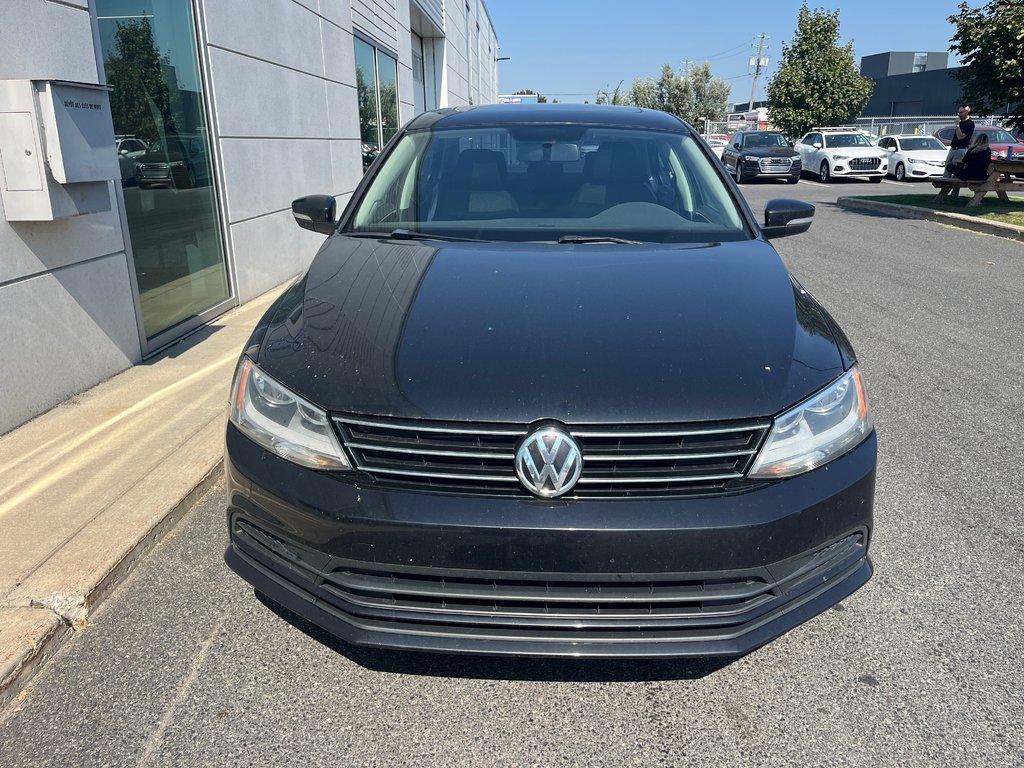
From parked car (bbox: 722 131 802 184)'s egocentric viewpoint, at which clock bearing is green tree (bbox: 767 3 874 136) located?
The green tree is roughly at 8 o'clock from the parked car.

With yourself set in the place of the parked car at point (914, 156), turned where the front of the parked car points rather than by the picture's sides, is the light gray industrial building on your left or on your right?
on your right

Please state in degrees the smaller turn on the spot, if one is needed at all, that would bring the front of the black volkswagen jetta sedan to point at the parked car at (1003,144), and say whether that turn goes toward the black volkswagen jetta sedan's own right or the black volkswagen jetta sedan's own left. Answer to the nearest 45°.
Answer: approximately 135° to the black volkswagen jetta sedan's own left

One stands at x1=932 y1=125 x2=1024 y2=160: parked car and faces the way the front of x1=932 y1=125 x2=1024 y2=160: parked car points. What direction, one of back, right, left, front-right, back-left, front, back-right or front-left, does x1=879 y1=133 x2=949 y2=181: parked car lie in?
right

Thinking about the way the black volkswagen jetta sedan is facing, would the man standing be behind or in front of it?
behind

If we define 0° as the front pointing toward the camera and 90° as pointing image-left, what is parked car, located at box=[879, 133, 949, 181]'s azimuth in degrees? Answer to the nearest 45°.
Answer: approximately 315°

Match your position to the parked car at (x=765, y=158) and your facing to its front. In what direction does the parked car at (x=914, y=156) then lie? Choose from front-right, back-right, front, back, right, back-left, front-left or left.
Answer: front-left

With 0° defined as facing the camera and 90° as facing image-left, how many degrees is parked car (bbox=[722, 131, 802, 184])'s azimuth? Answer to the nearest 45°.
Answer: approximately 315°

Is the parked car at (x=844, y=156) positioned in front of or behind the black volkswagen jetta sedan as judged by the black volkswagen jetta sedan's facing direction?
behind

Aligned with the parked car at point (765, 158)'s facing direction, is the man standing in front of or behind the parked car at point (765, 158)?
in front

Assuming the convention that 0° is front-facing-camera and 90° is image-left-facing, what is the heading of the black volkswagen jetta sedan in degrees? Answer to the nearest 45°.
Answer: approximately 0°

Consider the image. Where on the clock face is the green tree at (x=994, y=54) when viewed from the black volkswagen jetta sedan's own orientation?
The green tree is roughly at 7 o'clock from the black volkswagen jetta sedan.

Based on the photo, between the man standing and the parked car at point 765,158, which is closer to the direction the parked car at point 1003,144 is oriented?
the man standing
